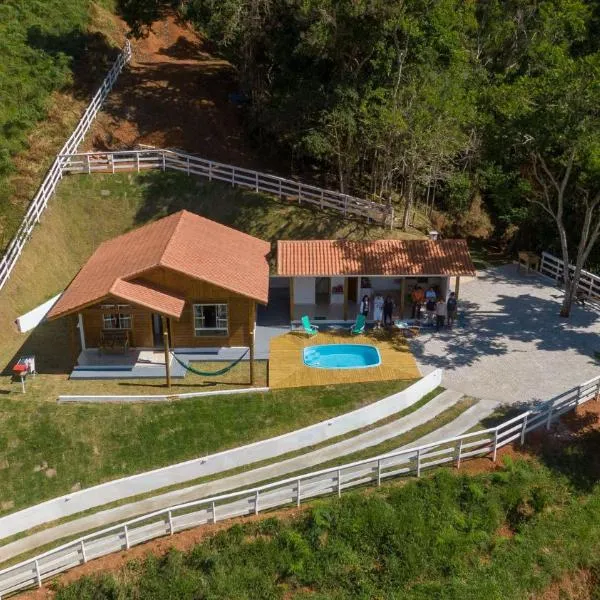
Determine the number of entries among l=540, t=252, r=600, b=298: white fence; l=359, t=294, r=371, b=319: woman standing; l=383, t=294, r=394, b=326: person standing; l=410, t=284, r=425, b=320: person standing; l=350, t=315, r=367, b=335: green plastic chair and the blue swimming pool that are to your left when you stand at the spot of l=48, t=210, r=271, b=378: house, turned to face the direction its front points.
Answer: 6

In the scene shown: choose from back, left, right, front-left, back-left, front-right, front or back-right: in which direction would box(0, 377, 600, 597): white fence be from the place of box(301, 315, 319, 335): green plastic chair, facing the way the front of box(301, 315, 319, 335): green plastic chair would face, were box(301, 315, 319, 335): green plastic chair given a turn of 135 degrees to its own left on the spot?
back

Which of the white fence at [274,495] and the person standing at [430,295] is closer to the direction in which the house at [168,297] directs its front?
the white fence

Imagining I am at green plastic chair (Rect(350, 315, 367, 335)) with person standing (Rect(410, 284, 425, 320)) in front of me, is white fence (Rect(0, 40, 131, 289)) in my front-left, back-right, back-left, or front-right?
back-left

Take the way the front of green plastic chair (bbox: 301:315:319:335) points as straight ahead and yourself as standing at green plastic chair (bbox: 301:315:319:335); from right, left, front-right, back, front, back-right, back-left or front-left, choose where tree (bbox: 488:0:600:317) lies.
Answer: front-left

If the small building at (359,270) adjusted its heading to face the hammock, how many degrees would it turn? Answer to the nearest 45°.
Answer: approximately 45° to its right

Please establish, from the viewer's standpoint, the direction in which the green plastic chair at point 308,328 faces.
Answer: facing the viewer and to the right of the viewer

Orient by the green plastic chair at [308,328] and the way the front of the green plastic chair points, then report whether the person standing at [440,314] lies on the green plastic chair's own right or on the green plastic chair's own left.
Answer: on the green plastic chair's own left

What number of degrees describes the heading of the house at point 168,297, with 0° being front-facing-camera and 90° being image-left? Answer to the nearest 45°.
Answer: approximately 0°

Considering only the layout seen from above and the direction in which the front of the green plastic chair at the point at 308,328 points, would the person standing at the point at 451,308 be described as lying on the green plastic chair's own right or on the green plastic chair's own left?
on the green plastic chair's own left

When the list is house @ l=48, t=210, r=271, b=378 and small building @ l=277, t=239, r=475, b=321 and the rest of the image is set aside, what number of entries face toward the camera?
2

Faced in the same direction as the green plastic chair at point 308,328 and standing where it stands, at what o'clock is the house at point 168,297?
The house is roughly at 4 o'clock from the green plastic chair.

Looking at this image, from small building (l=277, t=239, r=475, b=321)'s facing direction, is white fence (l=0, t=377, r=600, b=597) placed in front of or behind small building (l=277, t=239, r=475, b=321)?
in front

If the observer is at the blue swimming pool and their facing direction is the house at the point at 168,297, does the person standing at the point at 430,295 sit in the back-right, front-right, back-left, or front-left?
back-right

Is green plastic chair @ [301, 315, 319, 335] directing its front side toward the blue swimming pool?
yes

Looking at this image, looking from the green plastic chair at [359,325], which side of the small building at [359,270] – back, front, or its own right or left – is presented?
front

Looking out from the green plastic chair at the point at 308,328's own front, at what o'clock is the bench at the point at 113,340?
The bench is roughly at 4 o'clock from the green plastic chair.
